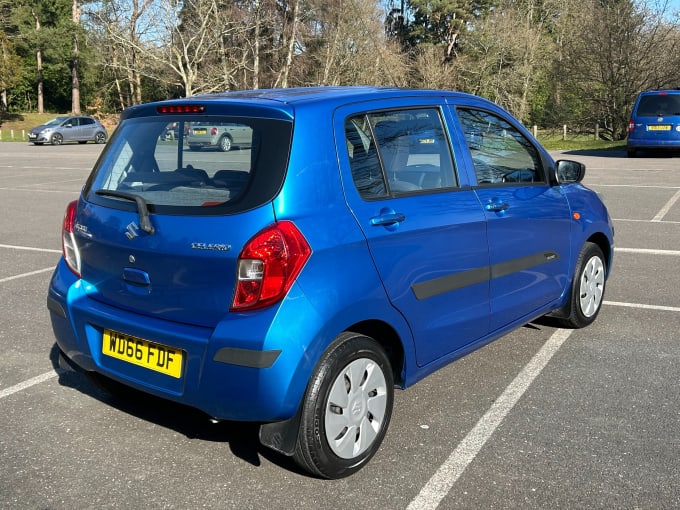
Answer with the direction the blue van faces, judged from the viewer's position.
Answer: facing away from the viewer

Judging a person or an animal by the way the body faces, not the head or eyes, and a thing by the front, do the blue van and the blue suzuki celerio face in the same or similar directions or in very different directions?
same or similar directions

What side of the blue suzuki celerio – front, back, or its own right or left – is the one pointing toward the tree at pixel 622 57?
front

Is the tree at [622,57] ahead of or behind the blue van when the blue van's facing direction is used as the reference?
ahead

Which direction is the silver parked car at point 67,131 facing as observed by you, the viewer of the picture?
facing the viewer and to the left of the viewer

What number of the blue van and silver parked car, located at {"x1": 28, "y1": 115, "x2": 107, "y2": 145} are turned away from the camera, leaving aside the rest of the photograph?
1

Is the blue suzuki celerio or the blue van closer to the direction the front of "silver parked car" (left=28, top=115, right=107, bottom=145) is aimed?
the blue suzuki celerio

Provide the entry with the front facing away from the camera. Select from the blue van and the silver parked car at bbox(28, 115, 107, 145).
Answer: the blue van

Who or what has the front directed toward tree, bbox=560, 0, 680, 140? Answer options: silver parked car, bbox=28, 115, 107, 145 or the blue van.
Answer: the blue van

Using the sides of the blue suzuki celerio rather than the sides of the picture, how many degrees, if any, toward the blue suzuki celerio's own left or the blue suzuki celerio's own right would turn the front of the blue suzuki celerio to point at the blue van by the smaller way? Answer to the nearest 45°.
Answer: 0° — it already faces it

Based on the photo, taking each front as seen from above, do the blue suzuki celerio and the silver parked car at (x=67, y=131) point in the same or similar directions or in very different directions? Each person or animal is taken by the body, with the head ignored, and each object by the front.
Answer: very different directions

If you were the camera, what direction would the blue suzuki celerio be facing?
facing away from the viewer and to the right of the viewer

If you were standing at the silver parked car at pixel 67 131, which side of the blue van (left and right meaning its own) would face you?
left
